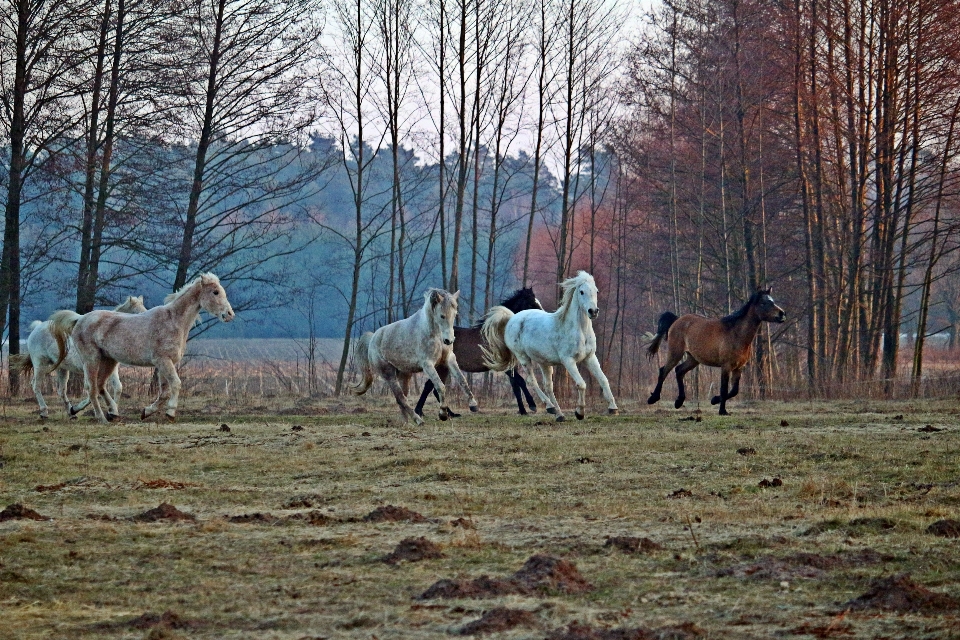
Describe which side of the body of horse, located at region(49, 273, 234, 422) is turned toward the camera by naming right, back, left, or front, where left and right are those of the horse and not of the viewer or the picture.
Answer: right

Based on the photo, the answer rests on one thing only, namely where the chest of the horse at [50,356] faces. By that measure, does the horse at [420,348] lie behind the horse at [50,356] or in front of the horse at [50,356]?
in front

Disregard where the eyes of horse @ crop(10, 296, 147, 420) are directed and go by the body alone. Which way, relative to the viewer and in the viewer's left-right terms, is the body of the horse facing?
facing to the right of the viewer

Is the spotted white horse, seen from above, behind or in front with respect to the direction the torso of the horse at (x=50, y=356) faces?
in front

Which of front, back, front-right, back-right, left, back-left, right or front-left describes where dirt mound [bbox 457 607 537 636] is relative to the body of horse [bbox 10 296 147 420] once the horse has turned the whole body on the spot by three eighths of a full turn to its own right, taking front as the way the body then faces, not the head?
front-left

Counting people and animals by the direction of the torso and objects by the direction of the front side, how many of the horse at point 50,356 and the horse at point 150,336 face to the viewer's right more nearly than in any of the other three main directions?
2

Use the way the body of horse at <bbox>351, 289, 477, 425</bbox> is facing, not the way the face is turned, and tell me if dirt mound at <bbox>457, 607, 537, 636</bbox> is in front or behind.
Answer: in front

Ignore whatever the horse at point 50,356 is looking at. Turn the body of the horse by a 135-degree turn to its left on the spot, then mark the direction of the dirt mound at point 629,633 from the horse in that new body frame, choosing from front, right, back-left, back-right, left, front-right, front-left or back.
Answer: back-left

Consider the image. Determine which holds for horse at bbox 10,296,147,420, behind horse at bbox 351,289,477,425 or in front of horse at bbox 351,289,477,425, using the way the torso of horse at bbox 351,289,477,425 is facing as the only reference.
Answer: behind

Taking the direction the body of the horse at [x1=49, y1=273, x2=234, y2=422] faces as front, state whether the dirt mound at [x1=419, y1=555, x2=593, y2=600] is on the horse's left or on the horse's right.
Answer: on the horse's right

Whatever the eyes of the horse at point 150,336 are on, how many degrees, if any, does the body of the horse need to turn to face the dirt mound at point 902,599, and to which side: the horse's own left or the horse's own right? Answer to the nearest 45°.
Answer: approximately 90° to the horse's own right

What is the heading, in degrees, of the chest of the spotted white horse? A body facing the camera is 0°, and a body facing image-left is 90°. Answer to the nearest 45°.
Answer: approximately 315°

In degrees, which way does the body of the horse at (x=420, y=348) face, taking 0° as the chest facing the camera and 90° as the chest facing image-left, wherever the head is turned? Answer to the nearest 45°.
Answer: approximately 315°
